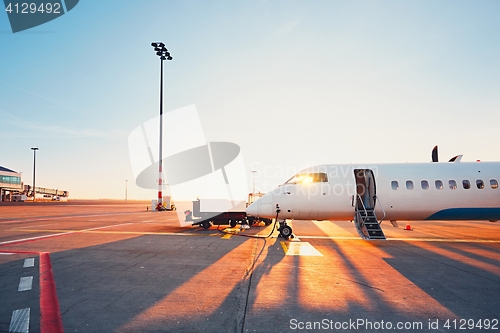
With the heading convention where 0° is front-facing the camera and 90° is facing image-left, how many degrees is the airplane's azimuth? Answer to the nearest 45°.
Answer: approximately 90°

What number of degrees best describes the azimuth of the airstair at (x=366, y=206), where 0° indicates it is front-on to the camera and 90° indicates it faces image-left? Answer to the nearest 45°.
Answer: approximately 0°
